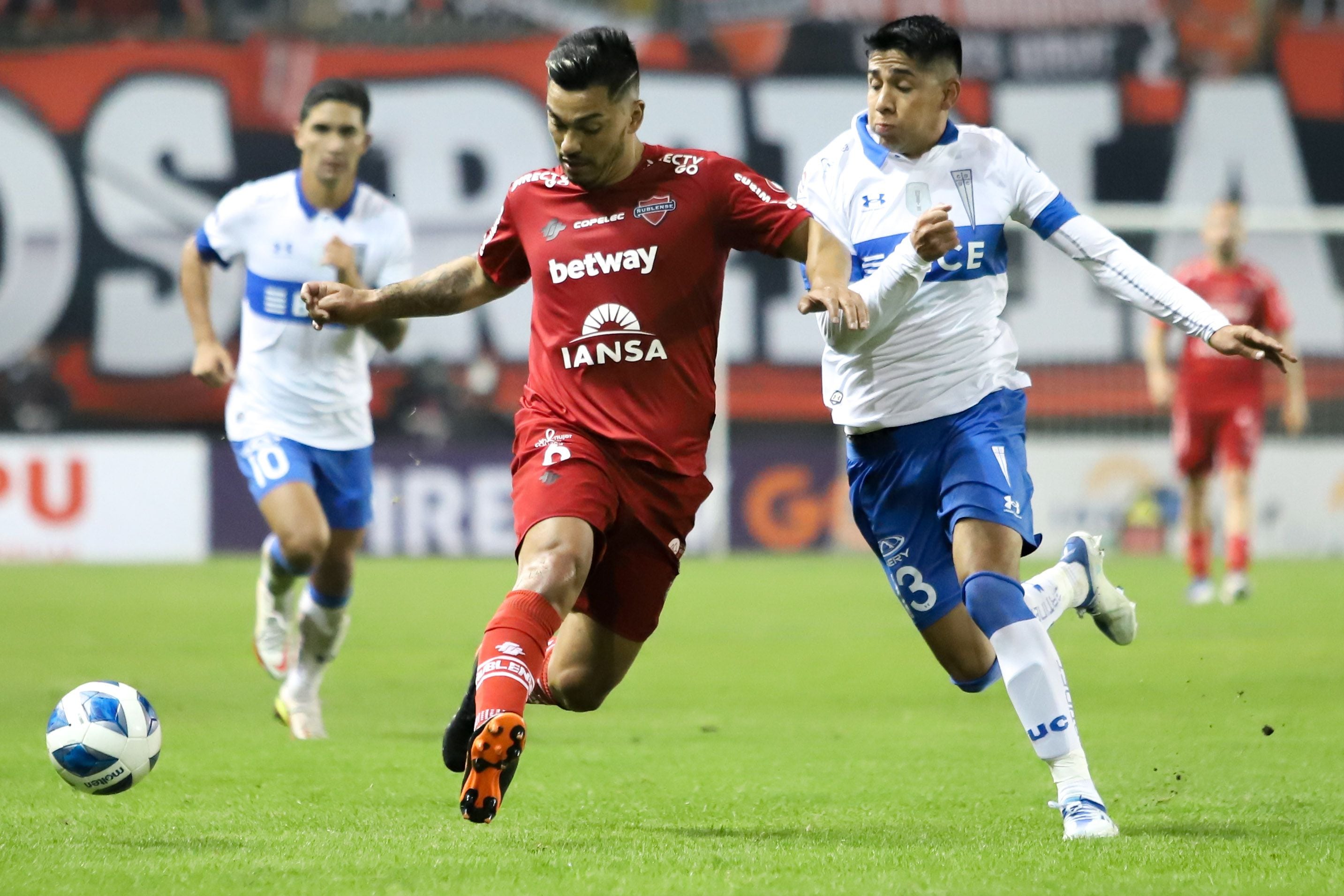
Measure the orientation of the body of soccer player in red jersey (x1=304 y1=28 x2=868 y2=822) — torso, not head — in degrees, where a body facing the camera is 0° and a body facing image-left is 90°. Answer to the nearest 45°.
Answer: approximately 0°

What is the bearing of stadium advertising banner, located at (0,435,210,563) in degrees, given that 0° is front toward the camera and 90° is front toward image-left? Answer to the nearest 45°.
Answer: approximately 0°

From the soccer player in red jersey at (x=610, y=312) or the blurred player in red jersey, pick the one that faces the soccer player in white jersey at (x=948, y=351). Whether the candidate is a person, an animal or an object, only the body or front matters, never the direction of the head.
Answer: the blurred player in red jersey

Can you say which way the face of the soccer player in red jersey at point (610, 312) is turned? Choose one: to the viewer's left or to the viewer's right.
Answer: to the viewer's left

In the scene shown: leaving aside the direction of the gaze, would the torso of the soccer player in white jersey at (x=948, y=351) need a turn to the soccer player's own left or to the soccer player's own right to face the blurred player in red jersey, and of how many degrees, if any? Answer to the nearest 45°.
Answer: approximately 180°

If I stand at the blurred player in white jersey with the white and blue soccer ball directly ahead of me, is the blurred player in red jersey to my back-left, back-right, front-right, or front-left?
back-left
